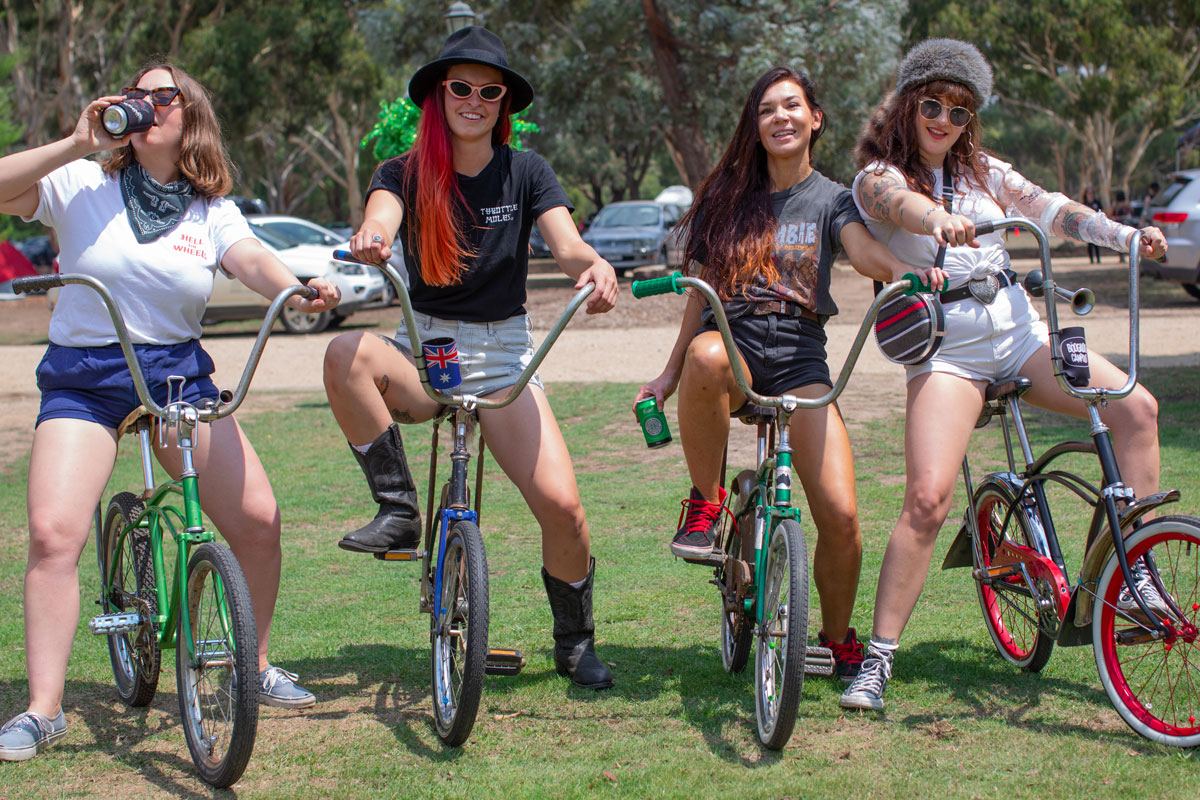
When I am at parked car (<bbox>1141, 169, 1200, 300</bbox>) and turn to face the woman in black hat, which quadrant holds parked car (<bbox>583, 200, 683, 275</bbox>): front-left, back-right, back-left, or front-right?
back-right

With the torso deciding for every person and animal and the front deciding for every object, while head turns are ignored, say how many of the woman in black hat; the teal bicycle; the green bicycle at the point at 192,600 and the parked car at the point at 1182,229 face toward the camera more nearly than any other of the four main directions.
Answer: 3

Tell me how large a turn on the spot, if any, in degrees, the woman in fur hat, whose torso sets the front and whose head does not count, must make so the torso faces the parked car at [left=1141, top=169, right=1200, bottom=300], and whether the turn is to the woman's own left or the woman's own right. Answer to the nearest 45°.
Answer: approximately 180°

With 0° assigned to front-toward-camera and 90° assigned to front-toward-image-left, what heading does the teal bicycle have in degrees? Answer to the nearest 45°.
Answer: approximately 0°

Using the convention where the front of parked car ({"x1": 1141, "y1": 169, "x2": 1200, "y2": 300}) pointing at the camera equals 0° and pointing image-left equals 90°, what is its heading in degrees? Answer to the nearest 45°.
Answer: approximately 225°

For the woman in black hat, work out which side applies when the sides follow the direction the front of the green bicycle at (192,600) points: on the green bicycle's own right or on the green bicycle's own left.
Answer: on the green bicycle's own left

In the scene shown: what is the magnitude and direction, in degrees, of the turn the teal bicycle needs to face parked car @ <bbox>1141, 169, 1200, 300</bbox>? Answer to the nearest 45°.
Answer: approximately 180°

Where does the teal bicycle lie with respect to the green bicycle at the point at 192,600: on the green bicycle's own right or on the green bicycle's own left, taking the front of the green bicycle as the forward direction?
on the green bicycle's own left

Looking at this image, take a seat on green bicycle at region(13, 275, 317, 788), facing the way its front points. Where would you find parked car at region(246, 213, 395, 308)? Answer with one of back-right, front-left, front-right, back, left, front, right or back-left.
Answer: back

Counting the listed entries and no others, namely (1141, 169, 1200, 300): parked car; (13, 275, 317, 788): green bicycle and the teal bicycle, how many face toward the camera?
2

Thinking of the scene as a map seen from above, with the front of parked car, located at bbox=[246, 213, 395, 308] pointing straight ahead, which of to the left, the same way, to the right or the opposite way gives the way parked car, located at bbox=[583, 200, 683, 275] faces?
to the right

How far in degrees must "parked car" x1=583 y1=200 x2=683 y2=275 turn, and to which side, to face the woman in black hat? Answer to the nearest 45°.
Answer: approximately 45° to its left

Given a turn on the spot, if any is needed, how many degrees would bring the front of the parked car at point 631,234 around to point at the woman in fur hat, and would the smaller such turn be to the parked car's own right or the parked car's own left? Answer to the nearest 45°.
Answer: approximately 45° to the parked car's own left
